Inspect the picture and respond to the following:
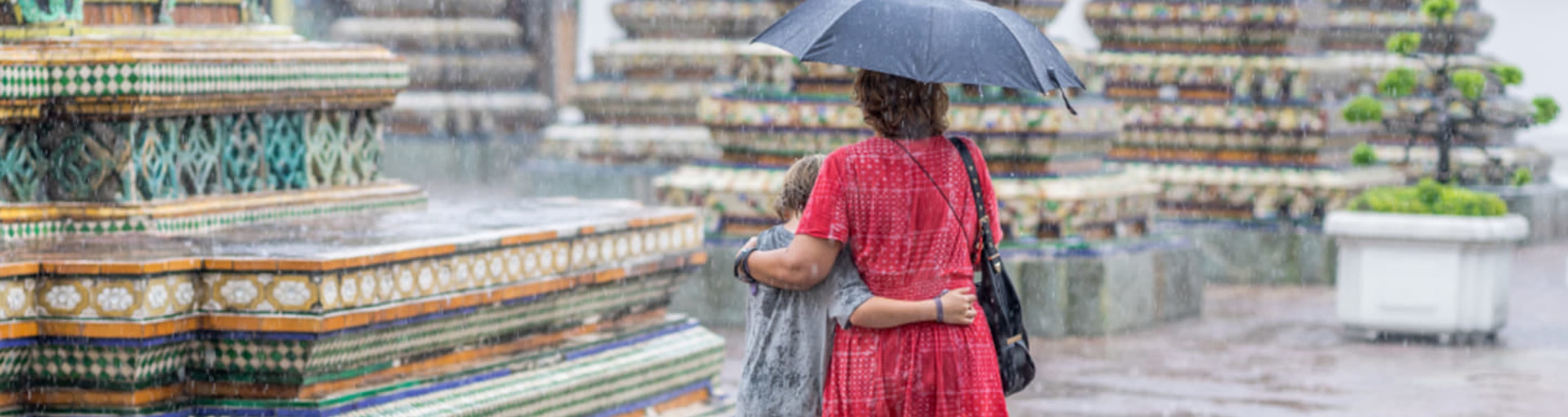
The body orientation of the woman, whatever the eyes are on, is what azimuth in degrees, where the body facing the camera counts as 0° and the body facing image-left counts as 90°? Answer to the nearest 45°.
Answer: approximately 180°

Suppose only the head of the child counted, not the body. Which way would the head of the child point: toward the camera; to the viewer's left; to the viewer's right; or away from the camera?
away from the camera

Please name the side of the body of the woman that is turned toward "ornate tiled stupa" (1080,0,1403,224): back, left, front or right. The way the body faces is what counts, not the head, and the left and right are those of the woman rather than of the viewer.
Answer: front

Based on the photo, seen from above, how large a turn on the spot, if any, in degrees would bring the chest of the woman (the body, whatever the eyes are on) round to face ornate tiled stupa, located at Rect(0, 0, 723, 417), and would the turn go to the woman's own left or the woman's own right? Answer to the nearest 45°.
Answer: approximately 45° to the woman's own left

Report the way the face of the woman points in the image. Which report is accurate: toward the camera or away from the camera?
away from the camera

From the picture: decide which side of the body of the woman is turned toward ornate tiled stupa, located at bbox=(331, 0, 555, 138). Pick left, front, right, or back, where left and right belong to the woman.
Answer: front

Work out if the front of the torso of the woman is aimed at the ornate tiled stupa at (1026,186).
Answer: yes
